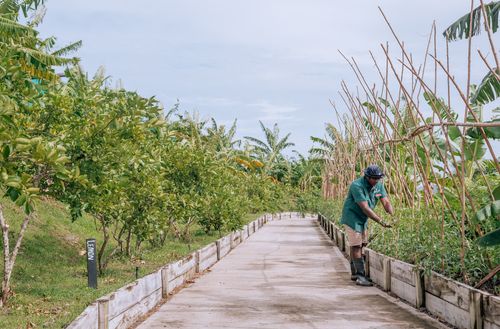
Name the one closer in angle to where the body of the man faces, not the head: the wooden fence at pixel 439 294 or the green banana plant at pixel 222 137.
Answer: the wooden fence

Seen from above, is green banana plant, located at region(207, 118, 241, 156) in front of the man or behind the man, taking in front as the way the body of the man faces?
behind

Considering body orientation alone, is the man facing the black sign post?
no

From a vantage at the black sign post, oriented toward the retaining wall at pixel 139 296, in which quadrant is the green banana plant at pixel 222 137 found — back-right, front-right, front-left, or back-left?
back-left

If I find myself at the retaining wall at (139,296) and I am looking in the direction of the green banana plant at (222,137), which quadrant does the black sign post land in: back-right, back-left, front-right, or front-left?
front-left

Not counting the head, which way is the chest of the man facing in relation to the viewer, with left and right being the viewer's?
facing the viewer and to the right of the viewer

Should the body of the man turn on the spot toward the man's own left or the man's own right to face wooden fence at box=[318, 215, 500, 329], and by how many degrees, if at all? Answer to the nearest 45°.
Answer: approximately 45° to the man's own right

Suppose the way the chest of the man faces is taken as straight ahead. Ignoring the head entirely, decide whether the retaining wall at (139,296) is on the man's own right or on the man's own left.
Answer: on the man's own right
